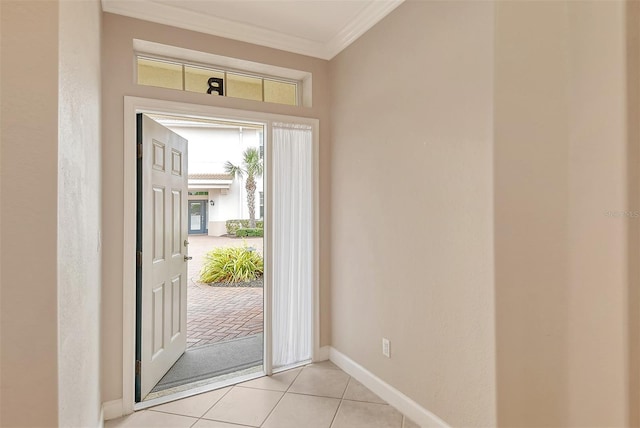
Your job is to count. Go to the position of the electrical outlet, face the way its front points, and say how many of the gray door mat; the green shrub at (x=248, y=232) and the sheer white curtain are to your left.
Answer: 0

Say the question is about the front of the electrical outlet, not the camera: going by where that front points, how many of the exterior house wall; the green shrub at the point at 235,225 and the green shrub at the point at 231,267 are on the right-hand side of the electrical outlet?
3

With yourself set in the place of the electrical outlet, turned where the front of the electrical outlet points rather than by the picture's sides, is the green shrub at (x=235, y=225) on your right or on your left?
on your right

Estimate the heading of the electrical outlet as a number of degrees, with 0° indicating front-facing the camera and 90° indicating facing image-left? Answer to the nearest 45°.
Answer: approximately 45°

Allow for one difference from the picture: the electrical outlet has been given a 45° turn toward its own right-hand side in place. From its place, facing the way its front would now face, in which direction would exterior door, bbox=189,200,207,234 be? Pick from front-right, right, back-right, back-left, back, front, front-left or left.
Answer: front-right

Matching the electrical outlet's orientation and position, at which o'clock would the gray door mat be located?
The gray door mat is roughly at 2 o'clock from the electrical outlet.

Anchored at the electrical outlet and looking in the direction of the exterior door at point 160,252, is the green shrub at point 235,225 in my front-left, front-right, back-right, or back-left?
front-right

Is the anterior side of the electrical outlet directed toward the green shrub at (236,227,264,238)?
no

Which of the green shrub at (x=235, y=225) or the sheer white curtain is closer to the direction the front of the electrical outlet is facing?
the sheer white curtain

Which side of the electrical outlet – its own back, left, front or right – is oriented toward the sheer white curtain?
right

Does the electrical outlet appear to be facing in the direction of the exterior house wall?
no
